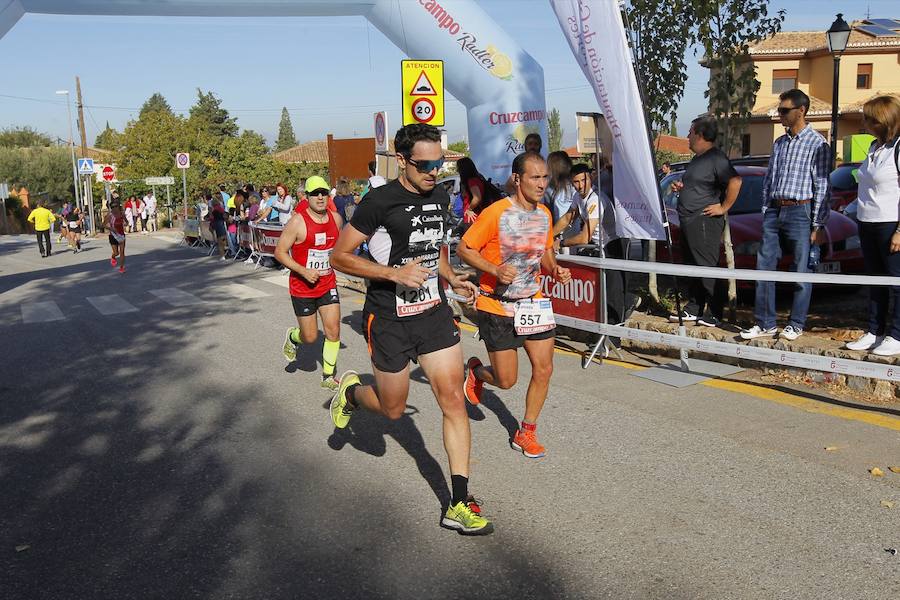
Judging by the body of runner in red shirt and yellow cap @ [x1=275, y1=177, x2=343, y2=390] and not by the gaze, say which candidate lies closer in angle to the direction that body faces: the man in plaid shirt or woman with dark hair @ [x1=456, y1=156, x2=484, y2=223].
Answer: the man in plaid shirt

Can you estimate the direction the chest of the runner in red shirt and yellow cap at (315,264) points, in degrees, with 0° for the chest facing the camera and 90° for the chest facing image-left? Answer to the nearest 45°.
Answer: approximately 315°

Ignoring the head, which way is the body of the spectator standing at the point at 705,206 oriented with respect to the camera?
to the viewer's left

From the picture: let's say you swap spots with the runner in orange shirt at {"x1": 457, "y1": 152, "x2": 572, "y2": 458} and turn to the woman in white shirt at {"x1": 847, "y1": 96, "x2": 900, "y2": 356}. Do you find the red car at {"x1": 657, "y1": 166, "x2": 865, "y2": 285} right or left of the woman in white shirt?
left

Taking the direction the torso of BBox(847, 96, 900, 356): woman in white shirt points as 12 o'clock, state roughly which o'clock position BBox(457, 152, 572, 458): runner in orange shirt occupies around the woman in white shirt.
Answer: The runner in orange shirt is roughly at 12 o'clock from the woman in white shirt.

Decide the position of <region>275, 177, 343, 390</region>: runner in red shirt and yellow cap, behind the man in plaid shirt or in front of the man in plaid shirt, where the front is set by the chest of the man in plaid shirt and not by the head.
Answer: in front

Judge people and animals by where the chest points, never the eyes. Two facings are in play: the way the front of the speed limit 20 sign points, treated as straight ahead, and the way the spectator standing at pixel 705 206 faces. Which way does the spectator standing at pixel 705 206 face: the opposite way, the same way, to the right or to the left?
to the right

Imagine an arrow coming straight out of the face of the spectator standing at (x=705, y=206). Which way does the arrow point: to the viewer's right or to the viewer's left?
to the viewer's left

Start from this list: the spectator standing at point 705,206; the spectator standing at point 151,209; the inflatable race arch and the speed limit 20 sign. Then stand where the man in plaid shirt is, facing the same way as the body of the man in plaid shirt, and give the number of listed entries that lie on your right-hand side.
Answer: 4

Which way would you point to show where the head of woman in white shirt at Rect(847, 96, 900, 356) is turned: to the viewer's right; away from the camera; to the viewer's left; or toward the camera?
to the viewer's left
